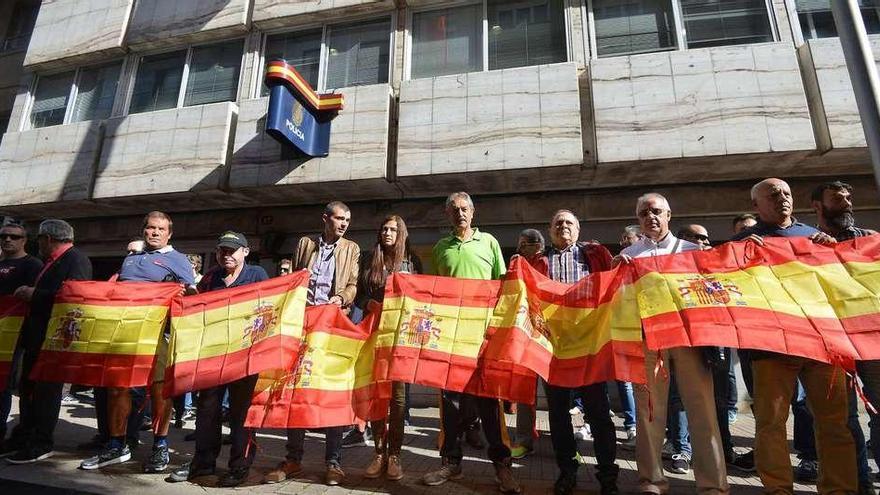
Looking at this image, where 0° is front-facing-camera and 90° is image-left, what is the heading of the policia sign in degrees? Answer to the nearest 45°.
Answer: approximately 315°

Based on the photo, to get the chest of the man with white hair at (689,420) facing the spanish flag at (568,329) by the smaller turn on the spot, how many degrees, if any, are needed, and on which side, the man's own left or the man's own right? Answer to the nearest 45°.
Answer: approximately 90° to the man's own right

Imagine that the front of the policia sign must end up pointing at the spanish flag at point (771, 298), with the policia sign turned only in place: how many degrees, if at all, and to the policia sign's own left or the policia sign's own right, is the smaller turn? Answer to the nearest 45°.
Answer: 0° — it already faces it

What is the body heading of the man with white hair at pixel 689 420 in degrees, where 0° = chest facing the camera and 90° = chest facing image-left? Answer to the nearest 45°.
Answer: approximately 0°

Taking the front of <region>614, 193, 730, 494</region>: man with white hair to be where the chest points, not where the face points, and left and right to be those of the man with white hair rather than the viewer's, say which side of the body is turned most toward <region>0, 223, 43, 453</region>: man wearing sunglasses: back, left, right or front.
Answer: right
